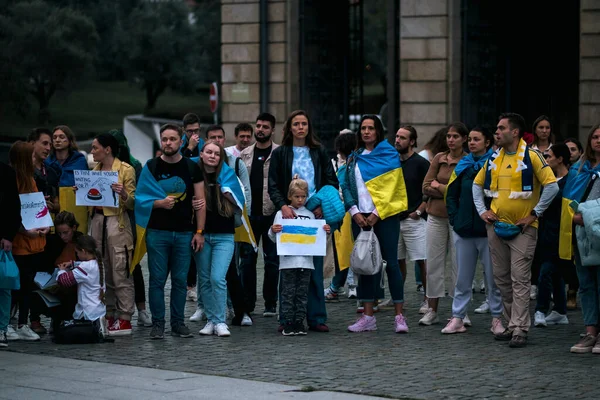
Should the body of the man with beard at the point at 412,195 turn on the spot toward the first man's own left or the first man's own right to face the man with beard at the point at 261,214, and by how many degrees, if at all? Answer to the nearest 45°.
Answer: approximately 45° to the first man's own right

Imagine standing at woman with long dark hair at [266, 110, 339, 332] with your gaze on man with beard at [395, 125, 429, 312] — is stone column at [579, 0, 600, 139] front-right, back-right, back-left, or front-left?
front-left

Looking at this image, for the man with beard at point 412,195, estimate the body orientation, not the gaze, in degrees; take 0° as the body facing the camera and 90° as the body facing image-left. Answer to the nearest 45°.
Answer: approximately 45°

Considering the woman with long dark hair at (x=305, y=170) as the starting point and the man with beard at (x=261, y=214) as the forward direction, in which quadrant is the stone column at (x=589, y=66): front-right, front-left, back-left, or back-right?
front-right

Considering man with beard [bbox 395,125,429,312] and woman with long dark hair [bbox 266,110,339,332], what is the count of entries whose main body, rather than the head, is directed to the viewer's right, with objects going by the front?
0

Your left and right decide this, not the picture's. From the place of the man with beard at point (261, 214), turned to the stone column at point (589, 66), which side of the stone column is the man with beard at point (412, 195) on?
right

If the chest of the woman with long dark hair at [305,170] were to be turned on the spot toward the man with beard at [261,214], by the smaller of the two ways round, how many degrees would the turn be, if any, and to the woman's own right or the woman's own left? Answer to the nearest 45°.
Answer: approximately 135° to the woman's own right

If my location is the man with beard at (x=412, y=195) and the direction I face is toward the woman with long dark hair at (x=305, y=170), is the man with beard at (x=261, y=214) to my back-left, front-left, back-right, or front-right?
front-right

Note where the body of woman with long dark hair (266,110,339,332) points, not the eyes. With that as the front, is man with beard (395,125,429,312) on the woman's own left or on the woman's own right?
on the woman's own left

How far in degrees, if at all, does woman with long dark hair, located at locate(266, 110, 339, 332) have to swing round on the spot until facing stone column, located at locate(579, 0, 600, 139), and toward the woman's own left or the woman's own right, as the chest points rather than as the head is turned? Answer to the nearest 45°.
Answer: approximately 135° to the woman's own left

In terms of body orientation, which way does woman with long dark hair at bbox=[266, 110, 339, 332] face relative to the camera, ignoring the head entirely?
toward the camera

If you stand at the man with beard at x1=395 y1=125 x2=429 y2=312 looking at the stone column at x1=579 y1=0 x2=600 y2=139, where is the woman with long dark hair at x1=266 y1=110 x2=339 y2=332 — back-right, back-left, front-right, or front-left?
back-left
